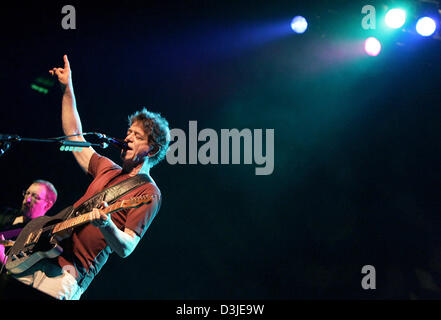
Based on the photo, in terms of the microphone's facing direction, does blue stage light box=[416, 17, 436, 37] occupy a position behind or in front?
in front

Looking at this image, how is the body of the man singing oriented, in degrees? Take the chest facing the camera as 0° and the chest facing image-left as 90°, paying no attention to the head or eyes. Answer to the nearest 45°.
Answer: approximately 45°

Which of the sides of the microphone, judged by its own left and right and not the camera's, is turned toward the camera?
right

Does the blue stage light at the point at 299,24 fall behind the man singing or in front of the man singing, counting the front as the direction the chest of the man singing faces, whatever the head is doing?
behind

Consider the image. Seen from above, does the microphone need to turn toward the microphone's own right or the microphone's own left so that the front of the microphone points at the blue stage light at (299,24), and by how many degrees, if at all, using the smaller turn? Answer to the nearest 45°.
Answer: approximately 45° to the microphone's own left
